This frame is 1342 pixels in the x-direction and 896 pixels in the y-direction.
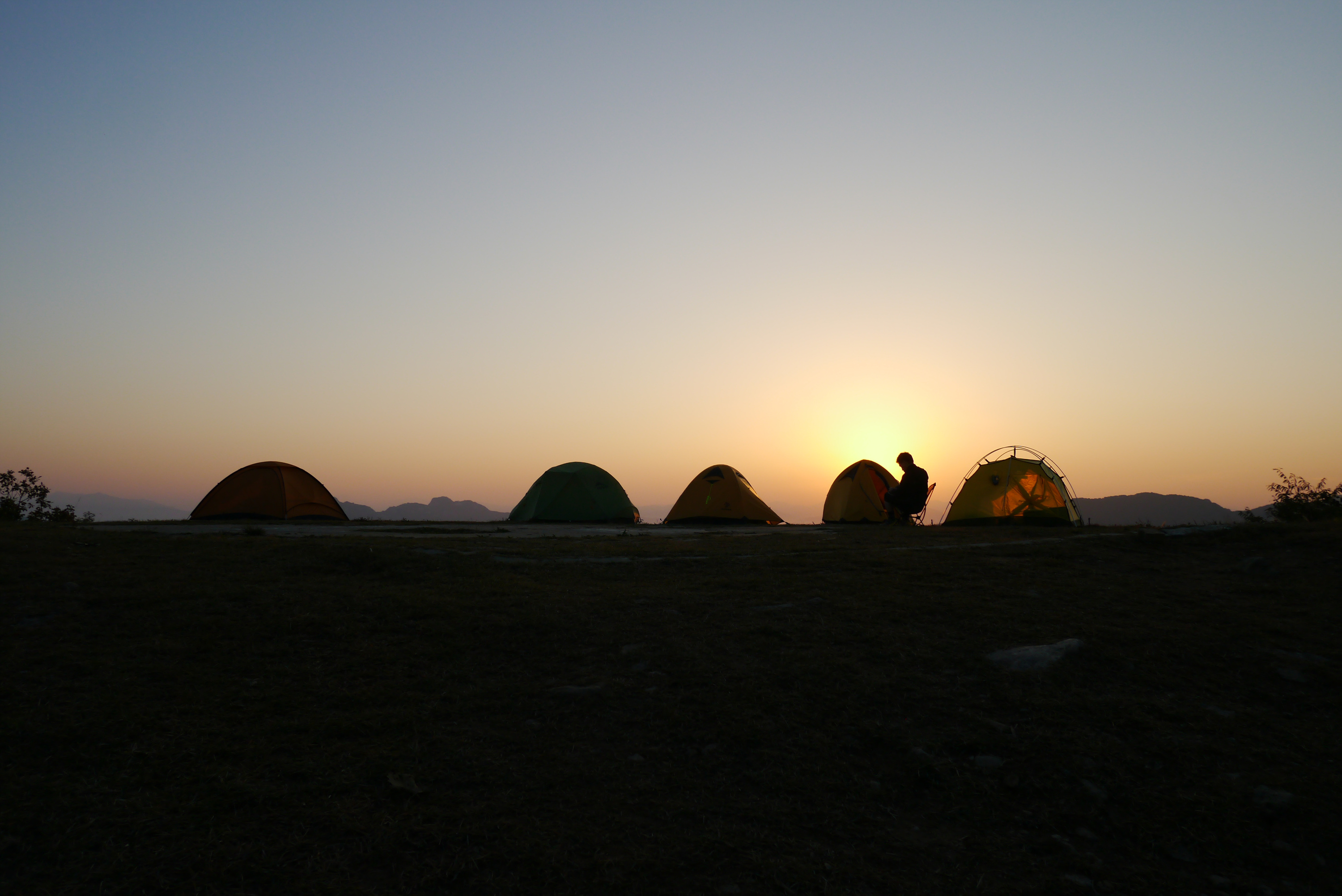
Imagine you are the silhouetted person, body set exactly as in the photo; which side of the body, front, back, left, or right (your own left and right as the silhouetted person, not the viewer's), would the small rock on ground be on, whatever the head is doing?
left

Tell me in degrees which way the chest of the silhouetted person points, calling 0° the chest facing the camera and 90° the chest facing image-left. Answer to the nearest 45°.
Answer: approximately 90°

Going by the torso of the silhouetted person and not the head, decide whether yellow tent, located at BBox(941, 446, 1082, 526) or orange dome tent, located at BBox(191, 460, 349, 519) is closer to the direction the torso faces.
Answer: the orange dome tent

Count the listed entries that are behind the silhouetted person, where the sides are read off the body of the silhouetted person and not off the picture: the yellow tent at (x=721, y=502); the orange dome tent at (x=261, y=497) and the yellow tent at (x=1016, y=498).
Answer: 1

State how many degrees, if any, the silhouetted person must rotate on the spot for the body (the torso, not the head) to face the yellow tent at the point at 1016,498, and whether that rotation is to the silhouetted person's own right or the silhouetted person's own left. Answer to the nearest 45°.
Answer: approximately 180°

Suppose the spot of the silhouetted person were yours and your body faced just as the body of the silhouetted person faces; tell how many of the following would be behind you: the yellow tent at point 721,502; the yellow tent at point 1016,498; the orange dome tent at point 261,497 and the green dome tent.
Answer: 1

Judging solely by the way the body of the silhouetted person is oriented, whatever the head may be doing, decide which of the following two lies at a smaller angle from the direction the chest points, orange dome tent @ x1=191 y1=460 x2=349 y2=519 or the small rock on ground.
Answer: the orange dome tent

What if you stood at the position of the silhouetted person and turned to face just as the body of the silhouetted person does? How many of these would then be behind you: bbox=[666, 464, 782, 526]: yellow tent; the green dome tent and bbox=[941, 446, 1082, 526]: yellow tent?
1

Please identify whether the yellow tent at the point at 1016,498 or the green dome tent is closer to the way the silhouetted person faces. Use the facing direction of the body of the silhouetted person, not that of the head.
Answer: the green dome tent

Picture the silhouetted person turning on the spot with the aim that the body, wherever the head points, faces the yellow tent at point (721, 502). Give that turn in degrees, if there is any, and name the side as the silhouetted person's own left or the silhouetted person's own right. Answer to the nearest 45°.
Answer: approximately 45° to the silhouetted person's own right

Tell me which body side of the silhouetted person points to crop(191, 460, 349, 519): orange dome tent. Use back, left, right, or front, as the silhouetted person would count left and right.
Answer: front

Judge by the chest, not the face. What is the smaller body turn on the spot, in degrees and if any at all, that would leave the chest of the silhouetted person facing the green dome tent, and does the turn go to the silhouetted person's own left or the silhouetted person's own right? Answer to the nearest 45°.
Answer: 0° — they already face it
